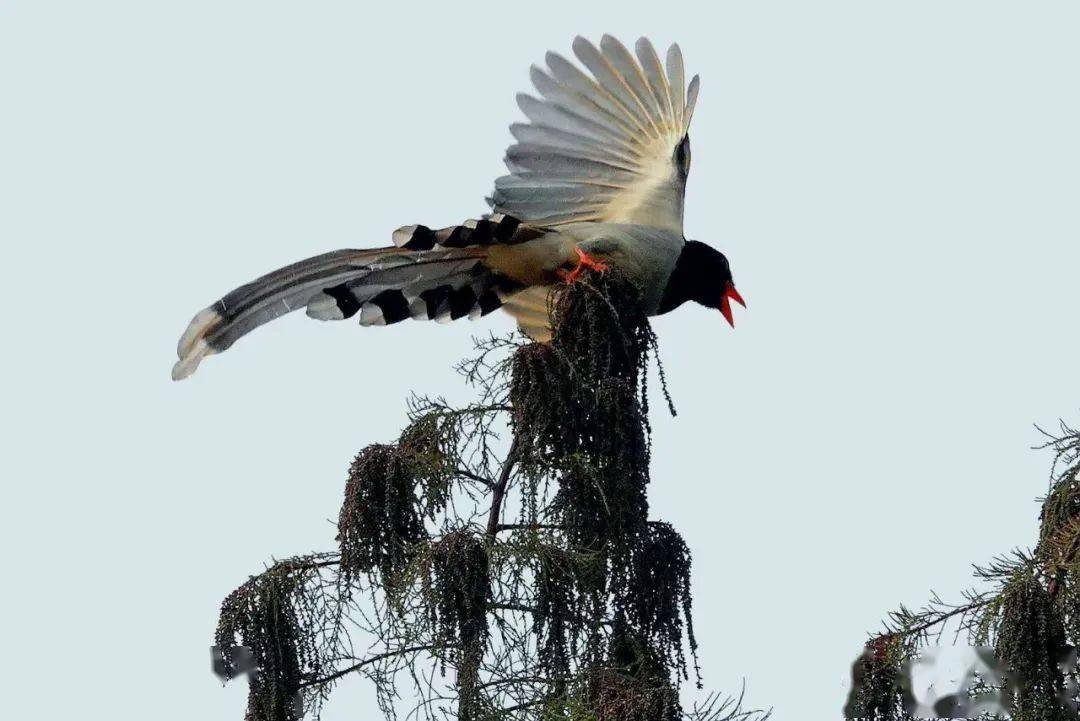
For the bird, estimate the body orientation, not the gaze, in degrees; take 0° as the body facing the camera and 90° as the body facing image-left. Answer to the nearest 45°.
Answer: approximately 270°
